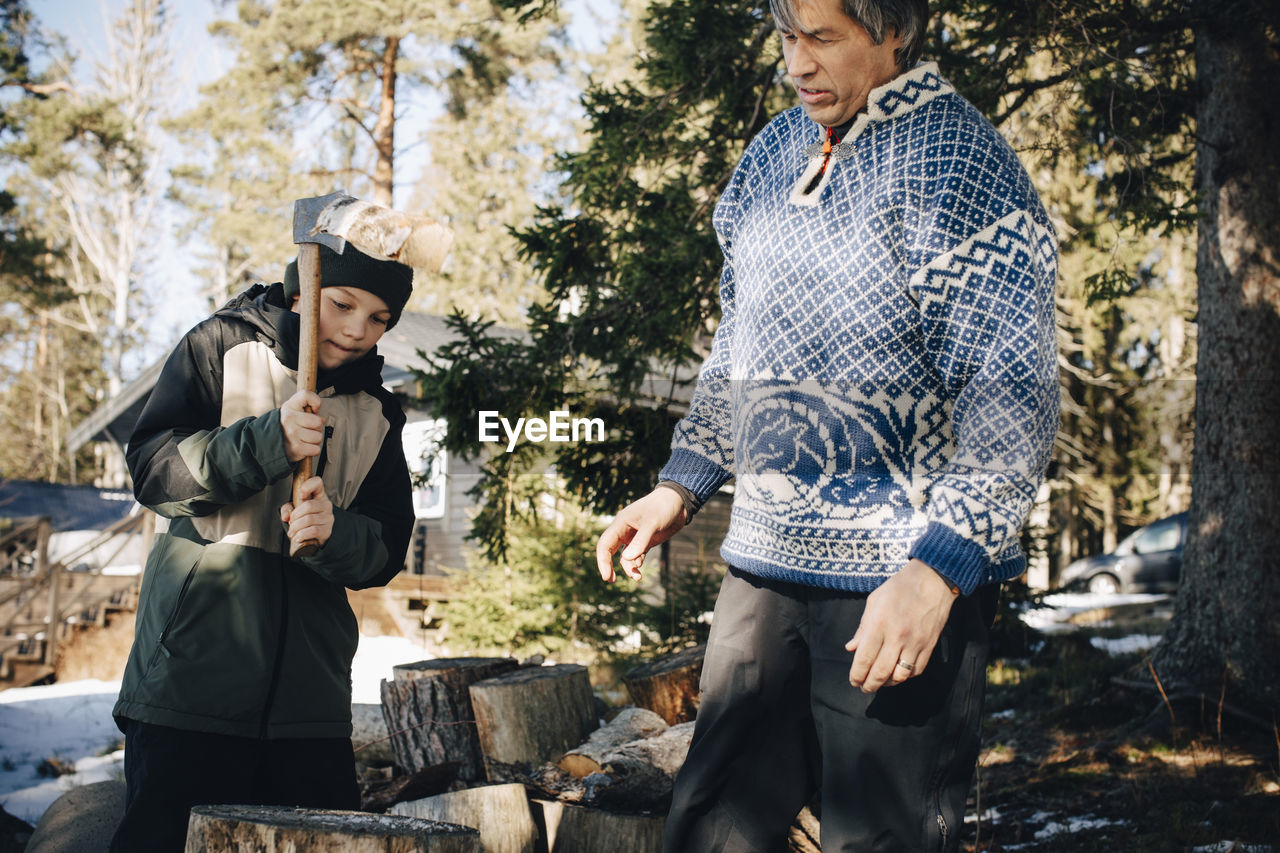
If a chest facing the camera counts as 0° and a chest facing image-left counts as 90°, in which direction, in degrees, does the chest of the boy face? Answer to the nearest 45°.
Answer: approximately 315°

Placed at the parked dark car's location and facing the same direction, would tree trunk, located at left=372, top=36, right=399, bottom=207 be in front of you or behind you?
in front

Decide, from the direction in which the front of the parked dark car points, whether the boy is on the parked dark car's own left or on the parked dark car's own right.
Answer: on the parked dark car's own left

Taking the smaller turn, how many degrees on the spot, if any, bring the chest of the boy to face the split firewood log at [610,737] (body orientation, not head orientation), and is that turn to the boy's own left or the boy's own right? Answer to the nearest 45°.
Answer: approximately 90° to the boy's own left

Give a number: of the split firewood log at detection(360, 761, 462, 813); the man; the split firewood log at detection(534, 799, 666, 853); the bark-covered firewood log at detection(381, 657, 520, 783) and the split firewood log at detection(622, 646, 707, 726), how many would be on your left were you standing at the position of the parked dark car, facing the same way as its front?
5

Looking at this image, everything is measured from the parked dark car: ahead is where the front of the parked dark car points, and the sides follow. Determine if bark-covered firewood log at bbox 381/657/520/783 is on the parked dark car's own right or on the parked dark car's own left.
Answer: on the parked dark car's own left

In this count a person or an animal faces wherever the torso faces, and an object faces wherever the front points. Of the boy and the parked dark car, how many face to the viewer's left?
1

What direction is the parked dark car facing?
to the viewer's left

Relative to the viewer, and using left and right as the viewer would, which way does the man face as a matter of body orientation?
facing the viewer and to the left of the viewer

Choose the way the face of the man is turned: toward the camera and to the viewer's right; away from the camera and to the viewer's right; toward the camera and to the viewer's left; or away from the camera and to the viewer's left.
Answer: toward the camera and to the viewer's left

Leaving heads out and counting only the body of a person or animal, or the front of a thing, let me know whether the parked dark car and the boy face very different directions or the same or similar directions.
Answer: very different directions

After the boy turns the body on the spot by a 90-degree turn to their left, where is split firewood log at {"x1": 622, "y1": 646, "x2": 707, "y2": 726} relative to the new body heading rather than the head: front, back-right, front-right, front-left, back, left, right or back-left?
front

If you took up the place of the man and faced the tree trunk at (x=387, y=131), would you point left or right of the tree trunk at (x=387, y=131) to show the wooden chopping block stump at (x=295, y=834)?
left
